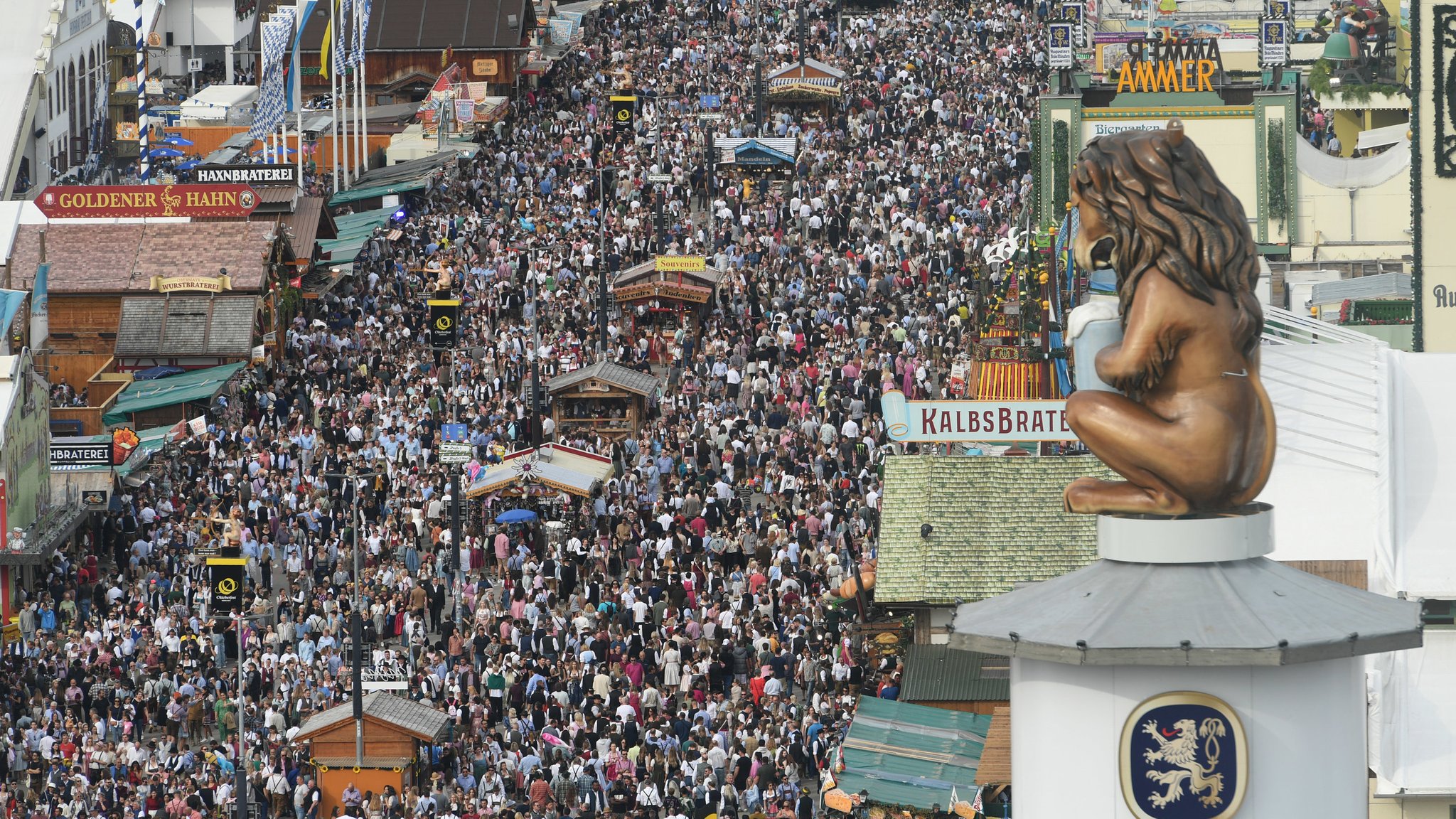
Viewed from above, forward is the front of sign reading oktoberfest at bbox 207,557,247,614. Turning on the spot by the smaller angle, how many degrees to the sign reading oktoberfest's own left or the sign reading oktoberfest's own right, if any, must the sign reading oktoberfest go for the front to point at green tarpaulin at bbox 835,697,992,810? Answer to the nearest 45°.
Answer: approximately 45° to the sign reading oktoberfest's own left

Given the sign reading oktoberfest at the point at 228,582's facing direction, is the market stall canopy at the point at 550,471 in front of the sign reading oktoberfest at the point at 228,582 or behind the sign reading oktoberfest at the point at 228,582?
behind

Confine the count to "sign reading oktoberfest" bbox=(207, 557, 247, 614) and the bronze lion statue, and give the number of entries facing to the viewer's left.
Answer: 1

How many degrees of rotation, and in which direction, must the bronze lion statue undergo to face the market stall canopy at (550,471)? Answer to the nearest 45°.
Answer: approximately 90° to its right

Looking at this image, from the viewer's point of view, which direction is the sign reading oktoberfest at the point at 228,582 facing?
toward the camera

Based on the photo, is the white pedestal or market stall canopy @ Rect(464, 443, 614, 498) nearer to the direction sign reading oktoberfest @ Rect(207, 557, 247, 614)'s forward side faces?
the white pedestal

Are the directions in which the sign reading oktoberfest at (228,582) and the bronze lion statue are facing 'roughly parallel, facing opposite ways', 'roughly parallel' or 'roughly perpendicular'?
roughly perpendicular

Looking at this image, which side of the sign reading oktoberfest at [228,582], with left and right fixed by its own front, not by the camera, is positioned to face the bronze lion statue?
front

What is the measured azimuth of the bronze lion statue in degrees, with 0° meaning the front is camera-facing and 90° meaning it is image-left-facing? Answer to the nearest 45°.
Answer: approximately 90°

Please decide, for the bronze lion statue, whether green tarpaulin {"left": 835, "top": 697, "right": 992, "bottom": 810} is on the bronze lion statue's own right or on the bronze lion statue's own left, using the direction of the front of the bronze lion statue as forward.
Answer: on the bronze lion statue's own right

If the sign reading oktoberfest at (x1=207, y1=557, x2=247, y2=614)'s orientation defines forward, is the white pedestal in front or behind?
in front
